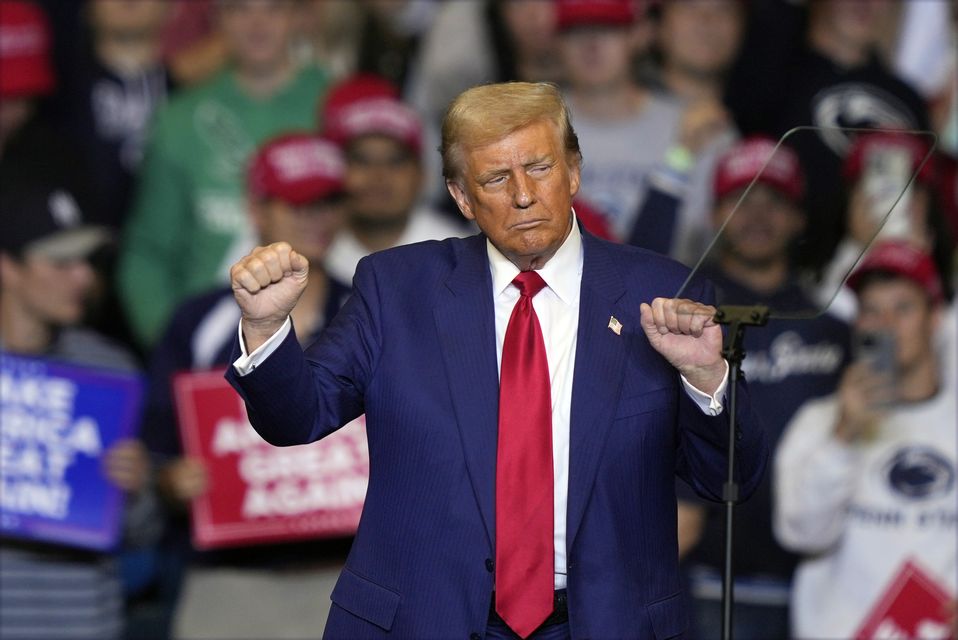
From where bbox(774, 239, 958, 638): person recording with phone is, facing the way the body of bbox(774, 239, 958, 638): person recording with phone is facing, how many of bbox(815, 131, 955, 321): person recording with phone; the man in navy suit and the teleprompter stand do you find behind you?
1

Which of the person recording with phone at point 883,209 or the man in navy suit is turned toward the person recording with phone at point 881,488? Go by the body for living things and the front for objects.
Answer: the person recording with phone at point 883,209

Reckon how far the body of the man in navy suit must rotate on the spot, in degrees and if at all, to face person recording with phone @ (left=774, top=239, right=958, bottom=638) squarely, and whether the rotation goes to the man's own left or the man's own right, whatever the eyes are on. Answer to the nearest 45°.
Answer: approximately 135° to the man's own left

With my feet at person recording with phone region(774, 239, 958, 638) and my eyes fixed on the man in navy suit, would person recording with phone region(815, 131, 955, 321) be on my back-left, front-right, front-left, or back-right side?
back-right

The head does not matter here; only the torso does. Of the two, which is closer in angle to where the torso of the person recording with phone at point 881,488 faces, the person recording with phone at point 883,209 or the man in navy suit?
the man in navy suit

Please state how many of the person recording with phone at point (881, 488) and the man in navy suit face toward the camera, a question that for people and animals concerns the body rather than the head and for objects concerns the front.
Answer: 2

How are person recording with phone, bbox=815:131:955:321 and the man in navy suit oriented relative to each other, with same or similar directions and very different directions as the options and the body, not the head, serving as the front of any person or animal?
same or similar directions

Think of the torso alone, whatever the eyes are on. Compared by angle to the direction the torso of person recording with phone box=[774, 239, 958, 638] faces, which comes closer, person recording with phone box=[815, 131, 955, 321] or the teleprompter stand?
the teleprompter stand

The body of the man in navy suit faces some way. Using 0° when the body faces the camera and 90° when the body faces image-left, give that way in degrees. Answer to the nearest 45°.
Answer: approximately 0°

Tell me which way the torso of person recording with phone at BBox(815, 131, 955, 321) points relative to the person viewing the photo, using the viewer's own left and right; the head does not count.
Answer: facing the viewer

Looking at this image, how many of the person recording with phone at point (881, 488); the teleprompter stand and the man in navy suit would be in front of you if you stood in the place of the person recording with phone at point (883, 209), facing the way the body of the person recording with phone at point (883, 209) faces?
3

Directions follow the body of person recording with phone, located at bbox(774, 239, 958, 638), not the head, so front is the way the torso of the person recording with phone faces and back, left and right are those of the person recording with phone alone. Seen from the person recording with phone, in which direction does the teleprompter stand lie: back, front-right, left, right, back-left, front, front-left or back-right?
front

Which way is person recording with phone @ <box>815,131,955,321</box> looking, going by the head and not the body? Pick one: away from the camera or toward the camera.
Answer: toward the camera

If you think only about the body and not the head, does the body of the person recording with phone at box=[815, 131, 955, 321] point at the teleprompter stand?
yes
